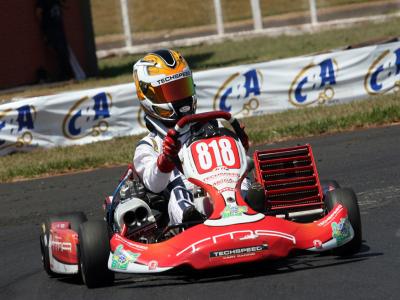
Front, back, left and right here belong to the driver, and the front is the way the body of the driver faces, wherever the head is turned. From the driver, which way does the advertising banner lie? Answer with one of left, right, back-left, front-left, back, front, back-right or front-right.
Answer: back-left

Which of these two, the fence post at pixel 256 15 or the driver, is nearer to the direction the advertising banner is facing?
the driver

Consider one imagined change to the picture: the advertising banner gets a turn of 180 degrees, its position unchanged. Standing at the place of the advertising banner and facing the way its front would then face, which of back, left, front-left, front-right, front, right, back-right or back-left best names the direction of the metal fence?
front

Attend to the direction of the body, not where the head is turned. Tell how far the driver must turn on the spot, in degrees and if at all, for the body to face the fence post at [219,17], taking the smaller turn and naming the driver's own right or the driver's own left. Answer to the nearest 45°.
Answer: approximately 135° to the driver's own left

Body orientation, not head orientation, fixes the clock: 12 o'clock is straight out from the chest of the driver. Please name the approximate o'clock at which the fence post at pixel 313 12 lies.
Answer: The fence post is roughly at 8 o'clock from the driver.

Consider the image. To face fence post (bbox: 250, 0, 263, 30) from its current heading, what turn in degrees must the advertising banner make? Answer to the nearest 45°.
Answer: approximately 180°

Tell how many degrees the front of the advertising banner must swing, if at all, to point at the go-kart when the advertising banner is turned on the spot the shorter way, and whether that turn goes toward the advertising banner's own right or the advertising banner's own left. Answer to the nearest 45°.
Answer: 0° — it already faces it

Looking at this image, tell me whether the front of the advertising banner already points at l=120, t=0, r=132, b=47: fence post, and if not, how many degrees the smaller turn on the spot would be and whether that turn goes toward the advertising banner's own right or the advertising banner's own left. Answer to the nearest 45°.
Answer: approximately 180°

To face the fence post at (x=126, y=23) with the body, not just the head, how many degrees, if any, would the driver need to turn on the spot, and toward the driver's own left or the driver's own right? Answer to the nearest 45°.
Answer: approximately 135° to the driver's own left

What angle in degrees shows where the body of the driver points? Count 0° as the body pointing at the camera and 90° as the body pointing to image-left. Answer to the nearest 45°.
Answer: approximately 315°

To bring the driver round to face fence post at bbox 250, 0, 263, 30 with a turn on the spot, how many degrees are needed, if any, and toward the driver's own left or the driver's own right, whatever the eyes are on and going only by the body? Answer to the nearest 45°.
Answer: approximately 135° to the driver's own left

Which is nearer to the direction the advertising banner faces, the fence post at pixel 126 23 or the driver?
the driver

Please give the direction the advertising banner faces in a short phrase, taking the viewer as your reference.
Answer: facing the viewer

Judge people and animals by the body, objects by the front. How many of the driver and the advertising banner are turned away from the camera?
0

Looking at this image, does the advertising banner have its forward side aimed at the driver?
yes

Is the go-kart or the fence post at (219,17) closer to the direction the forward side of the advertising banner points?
the go-kart
